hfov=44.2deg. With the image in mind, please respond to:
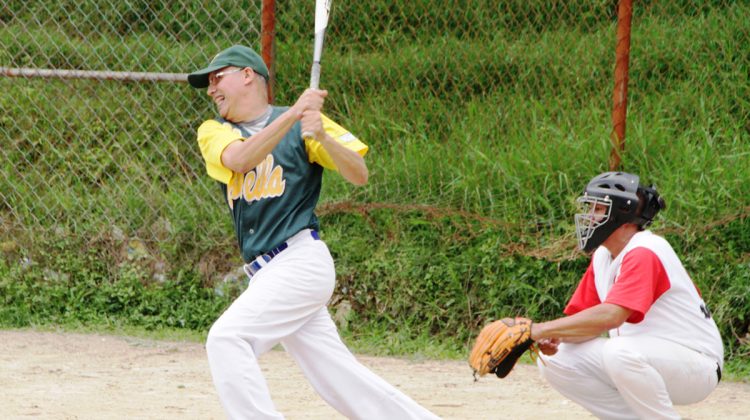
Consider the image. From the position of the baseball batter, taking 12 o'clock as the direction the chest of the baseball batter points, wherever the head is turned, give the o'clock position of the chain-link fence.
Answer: The chain-link fence is roughly at 5 o'clock from the baseball batter.

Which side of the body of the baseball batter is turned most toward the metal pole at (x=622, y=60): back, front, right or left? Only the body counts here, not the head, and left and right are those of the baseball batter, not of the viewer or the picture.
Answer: back

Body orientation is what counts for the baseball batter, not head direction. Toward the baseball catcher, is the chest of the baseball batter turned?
no

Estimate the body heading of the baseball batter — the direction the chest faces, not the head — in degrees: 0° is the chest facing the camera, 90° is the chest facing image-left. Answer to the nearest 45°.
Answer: approximately 45°
